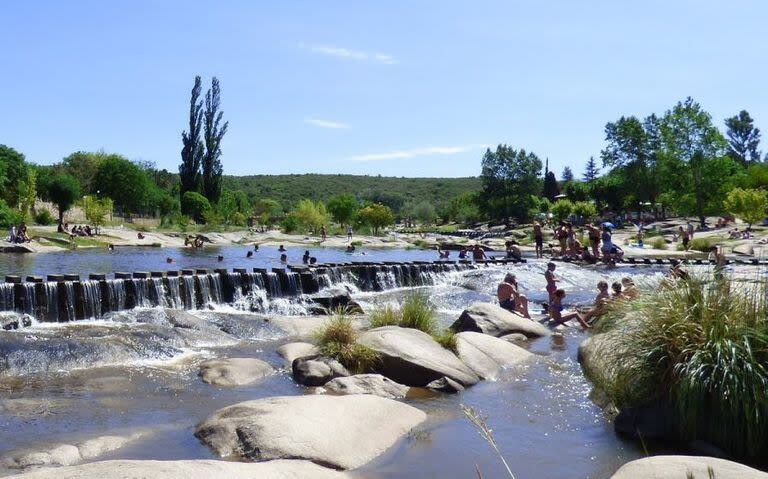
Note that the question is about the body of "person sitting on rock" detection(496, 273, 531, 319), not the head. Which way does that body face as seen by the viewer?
to the viewer's right

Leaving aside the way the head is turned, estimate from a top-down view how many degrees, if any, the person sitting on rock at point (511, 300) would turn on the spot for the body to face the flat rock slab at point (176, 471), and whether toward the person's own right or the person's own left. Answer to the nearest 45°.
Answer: approximately 90° to the person's own right

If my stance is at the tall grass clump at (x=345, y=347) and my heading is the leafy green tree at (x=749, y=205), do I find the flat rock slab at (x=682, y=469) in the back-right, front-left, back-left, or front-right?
back-right

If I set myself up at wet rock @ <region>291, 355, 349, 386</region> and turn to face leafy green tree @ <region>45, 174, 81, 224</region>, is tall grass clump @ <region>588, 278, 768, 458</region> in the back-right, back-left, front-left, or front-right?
back-right

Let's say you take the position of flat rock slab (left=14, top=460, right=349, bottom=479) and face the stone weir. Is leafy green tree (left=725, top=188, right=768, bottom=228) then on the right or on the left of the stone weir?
right

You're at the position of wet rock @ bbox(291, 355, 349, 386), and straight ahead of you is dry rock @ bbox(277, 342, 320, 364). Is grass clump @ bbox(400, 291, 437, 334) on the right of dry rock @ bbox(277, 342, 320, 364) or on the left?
right
